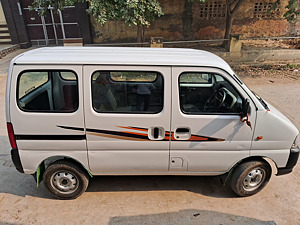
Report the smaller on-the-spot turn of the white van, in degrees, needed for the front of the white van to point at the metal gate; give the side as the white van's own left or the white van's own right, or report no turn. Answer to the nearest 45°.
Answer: approximately 135° to the white van's own left

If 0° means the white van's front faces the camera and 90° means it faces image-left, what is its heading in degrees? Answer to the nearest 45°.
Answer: approximately 270°
